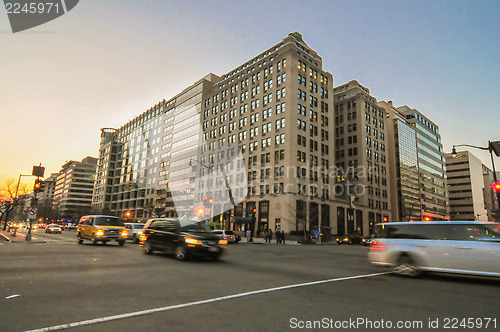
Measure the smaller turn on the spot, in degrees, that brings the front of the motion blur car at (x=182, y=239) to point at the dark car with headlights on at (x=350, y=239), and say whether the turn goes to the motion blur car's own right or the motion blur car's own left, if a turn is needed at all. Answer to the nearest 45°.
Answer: approximately 90° to the motion blur car's own left

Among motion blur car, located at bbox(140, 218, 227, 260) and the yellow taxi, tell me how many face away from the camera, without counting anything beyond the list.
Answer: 0

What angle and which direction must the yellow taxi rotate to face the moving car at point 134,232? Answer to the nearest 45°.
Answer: approximately 90° to its left

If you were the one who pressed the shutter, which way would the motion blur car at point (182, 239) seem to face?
facing the viewer and to the right of the viewer

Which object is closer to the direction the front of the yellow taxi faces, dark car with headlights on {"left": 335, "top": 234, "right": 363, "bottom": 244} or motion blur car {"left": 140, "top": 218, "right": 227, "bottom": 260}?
the motion blur car

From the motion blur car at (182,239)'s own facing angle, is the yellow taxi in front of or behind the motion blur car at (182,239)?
behind

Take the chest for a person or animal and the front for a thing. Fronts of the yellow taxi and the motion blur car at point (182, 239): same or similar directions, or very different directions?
same or similar directions

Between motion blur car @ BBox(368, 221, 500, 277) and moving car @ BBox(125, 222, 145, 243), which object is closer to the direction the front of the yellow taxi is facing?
the motion blur car

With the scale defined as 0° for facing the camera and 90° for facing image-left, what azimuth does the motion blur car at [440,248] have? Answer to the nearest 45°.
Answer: approximately 270°

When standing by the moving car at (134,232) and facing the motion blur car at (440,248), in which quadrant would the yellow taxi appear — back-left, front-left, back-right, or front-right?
front-right

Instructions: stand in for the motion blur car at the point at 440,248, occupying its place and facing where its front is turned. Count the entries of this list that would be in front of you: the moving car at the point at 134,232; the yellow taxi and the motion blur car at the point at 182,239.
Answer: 0

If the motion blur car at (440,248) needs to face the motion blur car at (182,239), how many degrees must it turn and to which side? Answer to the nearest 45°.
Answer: approximately 180°

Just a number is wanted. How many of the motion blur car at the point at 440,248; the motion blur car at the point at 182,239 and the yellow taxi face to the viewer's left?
0
